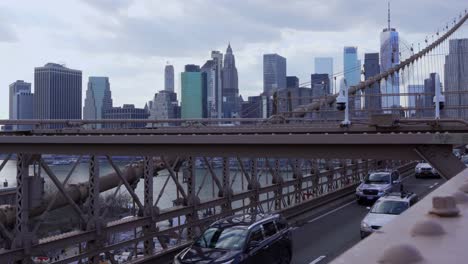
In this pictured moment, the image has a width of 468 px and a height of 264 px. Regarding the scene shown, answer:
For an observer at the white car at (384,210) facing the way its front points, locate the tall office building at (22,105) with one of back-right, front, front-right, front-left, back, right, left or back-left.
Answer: right

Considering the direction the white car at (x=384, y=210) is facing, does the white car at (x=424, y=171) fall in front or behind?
behind

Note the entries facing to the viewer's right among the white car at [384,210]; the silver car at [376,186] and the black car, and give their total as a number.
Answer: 0

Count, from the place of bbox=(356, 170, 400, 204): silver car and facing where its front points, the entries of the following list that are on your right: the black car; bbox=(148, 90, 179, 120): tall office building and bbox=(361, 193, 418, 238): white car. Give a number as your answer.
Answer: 1

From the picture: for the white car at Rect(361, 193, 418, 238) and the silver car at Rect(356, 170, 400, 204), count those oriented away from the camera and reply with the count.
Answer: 0

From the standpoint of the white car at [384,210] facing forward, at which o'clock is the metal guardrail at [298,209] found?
The metal guardrail is roughly at 3 o'clock from the white car.

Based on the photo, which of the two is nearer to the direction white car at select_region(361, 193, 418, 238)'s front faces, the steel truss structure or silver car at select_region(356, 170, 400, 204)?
the steel truss structure

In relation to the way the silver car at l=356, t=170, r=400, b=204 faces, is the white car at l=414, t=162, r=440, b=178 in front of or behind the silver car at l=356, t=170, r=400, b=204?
behind

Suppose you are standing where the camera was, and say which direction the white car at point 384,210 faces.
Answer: facing the viewer and to the left of the viewer
